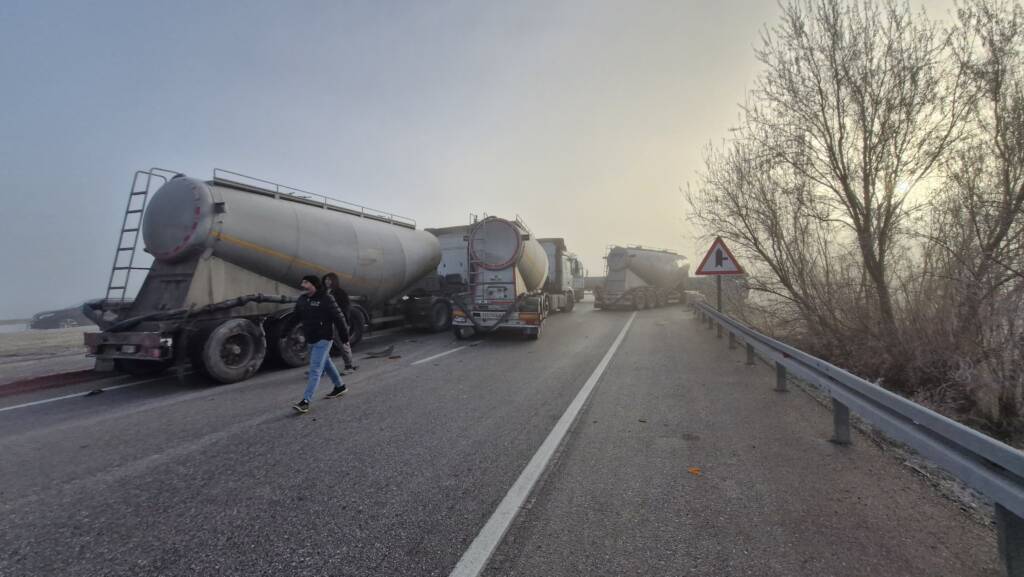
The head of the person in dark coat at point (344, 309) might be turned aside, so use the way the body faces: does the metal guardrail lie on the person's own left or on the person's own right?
on the person's own left

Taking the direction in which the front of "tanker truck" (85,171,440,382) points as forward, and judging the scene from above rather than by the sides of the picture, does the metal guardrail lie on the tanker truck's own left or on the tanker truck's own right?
on the tanker truck's own right

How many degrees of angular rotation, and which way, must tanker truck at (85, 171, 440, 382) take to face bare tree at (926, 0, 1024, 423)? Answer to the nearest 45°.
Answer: approximately 90° to its right

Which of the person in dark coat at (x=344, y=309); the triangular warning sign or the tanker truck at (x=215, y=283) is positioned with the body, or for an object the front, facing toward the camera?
the triangular warning sign

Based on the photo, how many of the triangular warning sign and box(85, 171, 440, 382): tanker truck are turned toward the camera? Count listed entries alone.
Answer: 1

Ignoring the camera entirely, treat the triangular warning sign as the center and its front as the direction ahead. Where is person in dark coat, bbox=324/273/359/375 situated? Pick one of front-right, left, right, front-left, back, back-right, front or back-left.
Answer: front-right

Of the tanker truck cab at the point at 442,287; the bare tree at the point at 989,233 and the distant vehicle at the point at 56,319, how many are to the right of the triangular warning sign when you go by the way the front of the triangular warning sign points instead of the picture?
2

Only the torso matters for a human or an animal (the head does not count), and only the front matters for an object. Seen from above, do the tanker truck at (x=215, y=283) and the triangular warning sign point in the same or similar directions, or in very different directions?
very different directions

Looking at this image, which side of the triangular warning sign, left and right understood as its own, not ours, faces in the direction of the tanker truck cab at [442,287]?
right

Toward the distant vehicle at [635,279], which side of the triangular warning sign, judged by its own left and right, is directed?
back

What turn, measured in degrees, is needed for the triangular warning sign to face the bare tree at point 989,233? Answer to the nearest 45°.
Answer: approximately 45° to its left

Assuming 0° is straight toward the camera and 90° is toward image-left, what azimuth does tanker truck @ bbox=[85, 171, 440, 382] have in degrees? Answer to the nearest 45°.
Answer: approximately 225°
